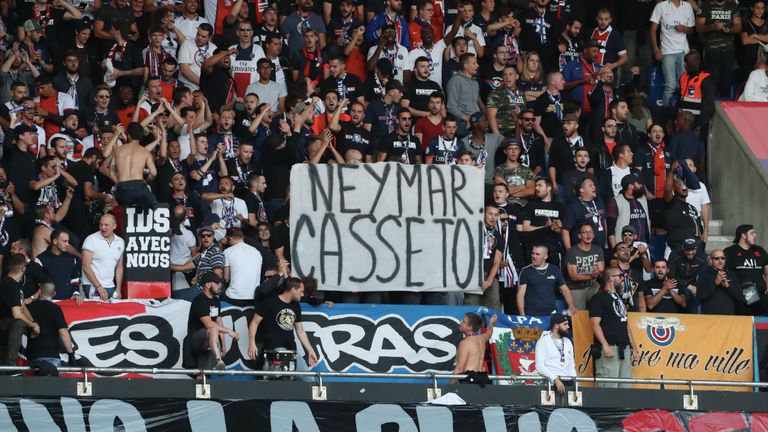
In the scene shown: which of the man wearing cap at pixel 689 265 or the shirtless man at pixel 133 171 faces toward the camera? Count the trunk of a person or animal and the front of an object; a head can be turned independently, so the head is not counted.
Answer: the man wearing cap

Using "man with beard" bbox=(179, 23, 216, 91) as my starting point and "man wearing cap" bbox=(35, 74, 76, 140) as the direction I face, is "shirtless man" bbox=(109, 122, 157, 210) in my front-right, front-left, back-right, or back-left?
front-left

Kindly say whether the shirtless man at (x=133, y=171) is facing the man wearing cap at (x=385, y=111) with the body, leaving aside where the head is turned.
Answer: no

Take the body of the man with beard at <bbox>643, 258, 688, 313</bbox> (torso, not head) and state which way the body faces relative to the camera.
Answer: toward the camera

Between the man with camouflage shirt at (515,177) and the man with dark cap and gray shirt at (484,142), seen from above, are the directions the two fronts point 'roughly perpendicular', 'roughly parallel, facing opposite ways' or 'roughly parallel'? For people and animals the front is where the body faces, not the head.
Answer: roughly parallel

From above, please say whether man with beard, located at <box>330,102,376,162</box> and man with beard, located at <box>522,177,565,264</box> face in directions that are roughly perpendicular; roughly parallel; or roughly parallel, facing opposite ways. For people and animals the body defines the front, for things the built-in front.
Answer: roughly parallel

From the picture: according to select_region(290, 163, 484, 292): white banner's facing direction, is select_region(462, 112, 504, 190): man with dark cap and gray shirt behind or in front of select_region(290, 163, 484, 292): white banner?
behind

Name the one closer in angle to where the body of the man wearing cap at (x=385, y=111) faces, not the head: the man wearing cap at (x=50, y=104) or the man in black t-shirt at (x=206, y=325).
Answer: the man in black t-shirt

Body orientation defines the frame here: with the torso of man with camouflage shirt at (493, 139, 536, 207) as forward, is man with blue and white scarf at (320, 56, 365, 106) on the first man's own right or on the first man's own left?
on the first man's own right

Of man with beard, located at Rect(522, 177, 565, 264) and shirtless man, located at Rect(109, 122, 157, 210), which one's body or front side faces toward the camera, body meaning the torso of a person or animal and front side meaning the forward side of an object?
the man with beard

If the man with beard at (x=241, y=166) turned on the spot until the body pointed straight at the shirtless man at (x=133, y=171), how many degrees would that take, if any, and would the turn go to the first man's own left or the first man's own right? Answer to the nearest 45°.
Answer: approximately 90° to the first man's own right

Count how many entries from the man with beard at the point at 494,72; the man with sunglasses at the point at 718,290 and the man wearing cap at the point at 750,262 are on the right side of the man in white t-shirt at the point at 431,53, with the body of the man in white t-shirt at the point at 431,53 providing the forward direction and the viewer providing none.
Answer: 0

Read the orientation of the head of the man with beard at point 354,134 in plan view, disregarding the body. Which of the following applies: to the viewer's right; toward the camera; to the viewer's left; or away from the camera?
toward the camera

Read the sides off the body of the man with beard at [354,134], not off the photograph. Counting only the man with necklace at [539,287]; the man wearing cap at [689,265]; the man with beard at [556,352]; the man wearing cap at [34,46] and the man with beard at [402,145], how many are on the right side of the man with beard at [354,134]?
1

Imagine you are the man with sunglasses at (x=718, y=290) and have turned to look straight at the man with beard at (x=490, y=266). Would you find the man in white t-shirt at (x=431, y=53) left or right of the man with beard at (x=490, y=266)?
right

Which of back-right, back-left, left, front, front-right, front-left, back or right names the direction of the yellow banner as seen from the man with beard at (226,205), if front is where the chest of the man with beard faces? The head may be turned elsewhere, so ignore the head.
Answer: left

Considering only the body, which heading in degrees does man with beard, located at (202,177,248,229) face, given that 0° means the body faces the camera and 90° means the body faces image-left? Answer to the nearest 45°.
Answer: approximately 0°
